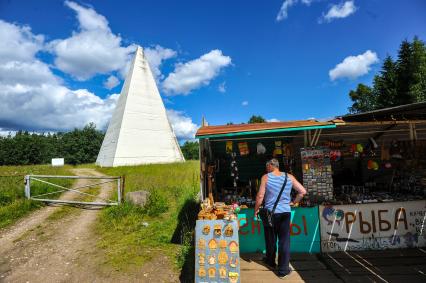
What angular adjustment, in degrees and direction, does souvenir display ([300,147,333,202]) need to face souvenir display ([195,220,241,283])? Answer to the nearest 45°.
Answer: approximately 45° to its right

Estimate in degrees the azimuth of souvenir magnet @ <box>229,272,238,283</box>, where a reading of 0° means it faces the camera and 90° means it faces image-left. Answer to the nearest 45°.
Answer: approximately 0°

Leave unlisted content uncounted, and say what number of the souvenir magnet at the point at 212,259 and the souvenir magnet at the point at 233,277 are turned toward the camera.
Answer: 2

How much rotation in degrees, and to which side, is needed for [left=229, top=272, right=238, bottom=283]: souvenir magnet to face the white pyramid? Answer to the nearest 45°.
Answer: approximately 180°

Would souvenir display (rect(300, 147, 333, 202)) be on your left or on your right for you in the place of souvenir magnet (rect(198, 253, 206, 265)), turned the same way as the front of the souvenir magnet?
on your left

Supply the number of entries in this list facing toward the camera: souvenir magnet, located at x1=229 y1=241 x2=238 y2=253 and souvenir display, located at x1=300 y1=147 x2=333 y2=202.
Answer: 2

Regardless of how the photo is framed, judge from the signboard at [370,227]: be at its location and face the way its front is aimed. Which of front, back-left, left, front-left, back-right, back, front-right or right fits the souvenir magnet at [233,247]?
front-right

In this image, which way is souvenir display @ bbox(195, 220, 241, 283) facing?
toward the camera

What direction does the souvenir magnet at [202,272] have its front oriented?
toward the camera

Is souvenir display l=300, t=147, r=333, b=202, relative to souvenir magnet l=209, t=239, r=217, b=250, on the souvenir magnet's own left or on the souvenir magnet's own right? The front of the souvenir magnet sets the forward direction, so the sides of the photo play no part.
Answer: on the souvenir magnet's own left

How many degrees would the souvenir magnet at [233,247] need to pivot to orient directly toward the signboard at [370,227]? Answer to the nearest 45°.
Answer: approximately 135° to its left

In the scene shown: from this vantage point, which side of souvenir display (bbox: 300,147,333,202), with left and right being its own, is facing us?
front
